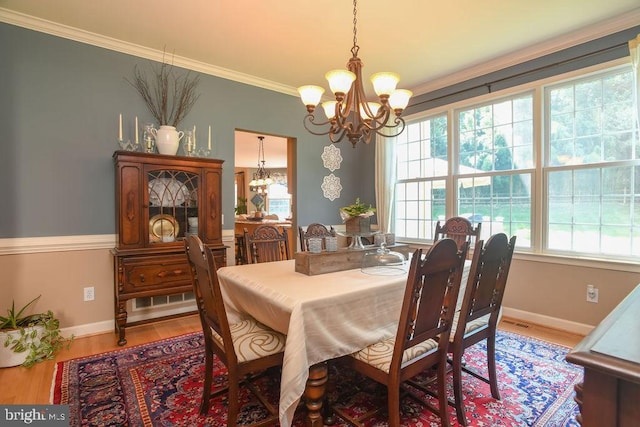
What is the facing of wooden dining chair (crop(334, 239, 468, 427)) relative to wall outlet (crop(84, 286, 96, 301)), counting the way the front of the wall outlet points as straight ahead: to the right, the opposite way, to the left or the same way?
the opposite way

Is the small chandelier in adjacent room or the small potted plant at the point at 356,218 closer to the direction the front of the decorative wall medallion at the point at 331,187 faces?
the small potted plant

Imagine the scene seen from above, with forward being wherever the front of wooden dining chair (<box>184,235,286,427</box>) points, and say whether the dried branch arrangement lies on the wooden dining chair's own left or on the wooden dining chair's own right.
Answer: on the wooden dining chair's own left

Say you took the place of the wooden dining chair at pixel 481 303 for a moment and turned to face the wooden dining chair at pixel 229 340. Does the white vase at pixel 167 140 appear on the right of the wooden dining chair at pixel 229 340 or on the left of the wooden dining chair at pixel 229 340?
right

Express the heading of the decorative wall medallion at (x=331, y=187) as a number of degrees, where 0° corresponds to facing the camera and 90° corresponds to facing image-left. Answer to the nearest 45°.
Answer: approximately 315°

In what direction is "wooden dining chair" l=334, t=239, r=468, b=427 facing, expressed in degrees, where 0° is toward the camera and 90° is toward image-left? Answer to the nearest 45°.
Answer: approximately 135°

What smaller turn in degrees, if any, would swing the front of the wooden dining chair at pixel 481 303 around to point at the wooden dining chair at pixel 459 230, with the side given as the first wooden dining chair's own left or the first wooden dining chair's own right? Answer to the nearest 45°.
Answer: approximately 45° to the first wooden dining chair's own right

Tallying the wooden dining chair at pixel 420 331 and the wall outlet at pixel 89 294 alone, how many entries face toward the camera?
1

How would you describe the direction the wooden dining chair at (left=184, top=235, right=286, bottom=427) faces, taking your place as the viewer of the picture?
facing away from the viewer and to the right of the viewer

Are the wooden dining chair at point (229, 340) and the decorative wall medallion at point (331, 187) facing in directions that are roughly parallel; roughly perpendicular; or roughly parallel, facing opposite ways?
roughly perpendicular
